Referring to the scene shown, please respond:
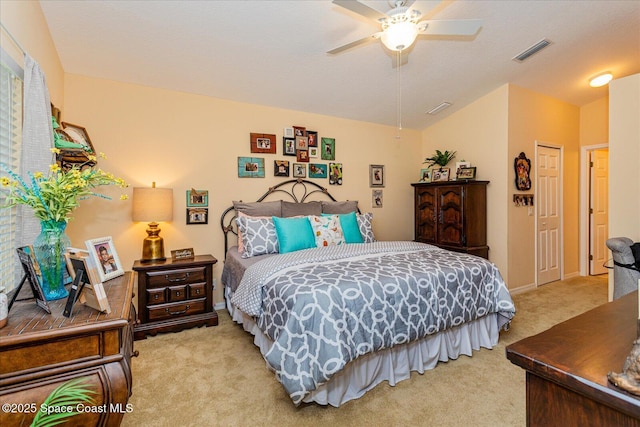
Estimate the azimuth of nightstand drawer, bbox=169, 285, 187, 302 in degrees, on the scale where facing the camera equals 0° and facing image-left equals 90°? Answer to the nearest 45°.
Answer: approximately 0°

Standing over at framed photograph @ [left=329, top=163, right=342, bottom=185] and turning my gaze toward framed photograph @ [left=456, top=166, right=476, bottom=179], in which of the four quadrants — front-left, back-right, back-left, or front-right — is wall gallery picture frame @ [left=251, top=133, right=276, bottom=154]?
back-right

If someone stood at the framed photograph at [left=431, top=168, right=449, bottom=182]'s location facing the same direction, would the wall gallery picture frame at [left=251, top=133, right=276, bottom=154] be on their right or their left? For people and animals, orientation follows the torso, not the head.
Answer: on their right

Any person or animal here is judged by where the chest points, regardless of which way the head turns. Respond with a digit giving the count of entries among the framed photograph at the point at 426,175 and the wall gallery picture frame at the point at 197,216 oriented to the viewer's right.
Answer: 0

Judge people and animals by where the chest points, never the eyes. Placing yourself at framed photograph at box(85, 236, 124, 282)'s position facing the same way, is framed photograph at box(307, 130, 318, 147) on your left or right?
on your left

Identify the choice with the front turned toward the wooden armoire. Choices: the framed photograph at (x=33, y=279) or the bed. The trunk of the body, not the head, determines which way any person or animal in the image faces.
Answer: the framed photograph

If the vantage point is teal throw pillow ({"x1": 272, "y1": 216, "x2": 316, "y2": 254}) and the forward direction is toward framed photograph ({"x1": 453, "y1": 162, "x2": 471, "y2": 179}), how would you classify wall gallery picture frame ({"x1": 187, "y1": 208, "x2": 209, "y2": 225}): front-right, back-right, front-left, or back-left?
back-left

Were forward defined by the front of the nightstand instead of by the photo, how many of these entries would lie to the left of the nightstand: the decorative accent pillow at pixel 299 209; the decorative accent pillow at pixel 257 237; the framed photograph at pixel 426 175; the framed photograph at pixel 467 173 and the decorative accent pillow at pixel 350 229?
5

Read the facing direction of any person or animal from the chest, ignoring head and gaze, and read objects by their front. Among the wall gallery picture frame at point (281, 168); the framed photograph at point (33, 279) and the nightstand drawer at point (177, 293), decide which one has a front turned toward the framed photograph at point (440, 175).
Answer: the framed photograph at point (33, 279)

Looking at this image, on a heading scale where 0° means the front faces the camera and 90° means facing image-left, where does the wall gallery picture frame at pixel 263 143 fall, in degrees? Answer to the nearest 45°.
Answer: approximately 0°

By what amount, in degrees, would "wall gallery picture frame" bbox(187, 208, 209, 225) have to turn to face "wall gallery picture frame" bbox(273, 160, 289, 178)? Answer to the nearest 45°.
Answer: approximately 90° to its left

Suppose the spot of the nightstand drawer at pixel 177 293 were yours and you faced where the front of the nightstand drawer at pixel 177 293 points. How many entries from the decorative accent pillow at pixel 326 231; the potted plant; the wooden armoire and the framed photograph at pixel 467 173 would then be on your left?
4

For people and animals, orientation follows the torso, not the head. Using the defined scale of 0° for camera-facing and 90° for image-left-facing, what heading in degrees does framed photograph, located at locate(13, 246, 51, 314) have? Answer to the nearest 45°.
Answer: approximately 270°
